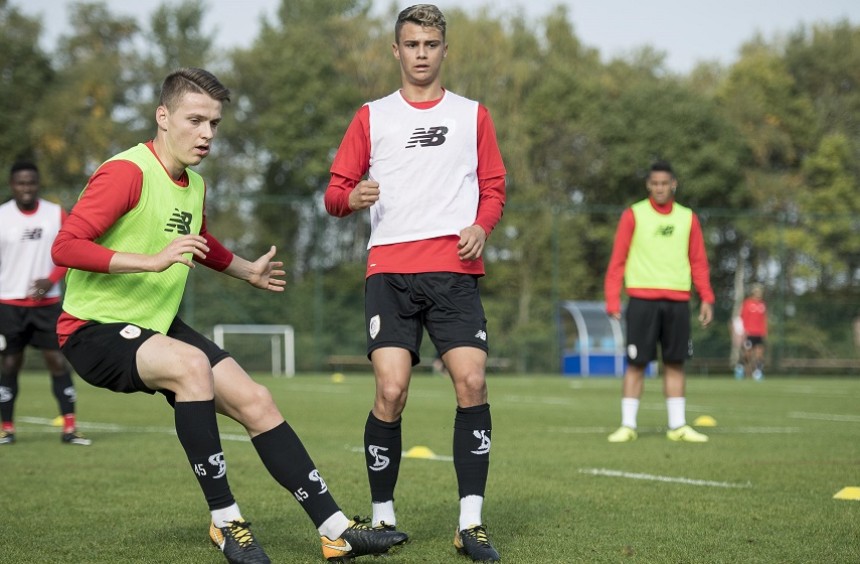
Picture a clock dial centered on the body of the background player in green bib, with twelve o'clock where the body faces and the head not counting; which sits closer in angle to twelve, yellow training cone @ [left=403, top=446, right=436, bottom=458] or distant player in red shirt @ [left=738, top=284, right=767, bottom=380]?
the yellow training cone

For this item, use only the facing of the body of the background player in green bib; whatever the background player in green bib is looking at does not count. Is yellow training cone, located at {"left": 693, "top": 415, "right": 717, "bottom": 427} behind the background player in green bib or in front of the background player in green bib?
behind

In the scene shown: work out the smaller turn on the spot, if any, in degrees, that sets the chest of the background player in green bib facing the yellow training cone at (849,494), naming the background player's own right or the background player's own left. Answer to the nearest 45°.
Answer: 0° — they already face it

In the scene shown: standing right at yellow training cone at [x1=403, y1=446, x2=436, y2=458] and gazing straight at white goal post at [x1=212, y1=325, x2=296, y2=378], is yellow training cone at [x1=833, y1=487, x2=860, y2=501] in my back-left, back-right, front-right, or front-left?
back-right

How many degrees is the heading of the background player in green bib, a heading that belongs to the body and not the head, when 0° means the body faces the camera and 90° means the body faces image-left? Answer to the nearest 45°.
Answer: approximately 0°

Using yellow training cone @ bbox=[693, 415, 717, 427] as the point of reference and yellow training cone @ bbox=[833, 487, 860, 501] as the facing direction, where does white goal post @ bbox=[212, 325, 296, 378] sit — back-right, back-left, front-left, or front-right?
back-right

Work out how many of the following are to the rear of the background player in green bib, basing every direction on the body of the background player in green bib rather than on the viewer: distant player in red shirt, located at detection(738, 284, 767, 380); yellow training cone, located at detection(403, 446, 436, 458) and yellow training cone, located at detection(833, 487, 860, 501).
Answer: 1

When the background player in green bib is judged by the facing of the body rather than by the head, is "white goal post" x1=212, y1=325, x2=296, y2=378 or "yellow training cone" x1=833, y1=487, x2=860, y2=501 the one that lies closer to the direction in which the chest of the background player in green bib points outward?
the yellow training cone

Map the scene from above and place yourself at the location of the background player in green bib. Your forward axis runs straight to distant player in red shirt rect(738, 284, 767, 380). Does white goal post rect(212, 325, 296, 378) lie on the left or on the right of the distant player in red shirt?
left

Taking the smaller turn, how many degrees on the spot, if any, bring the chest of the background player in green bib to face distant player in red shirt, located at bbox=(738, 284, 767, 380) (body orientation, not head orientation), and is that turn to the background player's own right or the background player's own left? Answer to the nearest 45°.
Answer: approximately 180°

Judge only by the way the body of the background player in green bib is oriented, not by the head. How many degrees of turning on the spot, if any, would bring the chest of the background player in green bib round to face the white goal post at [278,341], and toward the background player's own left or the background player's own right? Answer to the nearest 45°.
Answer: approximately 135° to the background player's own right

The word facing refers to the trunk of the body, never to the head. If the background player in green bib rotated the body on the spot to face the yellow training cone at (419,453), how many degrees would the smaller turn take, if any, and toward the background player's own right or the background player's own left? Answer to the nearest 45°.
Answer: approximately 45° to the background player's own right
